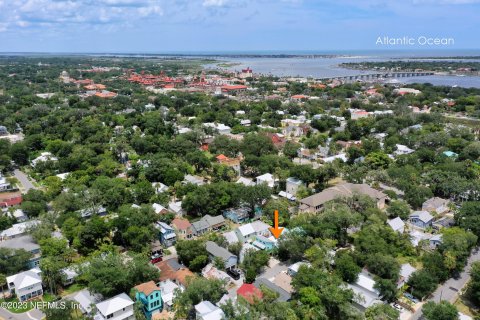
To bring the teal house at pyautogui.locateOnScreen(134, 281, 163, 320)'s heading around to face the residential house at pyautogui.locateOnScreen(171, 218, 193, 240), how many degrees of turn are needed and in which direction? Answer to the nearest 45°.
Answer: approximately 135° to its left

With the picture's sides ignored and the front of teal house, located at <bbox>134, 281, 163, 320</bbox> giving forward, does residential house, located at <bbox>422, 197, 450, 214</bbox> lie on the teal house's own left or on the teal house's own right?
on the teal house's own left

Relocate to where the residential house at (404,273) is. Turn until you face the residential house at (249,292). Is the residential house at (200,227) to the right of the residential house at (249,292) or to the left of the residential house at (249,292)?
right

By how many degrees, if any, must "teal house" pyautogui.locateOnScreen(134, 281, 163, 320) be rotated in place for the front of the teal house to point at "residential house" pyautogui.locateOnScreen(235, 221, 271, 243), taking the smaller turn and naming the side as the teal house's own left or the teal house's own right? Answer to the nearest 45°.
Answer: approximately 90° to the teal house's own left

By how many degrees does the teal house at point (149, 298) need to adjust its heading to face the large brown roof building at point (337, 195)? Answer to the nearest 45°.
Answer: approximately 90° to its left

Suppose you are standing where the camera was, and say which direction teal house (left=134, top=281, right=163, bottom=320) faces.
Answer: facing the viewer and to the right of the viewer

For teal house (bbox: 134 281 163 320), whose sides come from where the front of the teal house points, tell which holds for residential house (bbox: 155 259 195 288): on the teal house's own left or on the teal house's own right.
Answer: on the teal house's own left

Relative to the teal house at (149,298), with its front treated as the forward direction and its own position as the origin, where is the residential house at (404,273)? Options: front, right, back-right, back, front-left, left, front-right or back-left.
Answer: front-left

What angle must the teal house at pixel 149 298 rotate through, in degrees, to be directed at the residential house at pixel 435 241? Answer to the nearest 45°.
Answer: approximately 45° to its left
